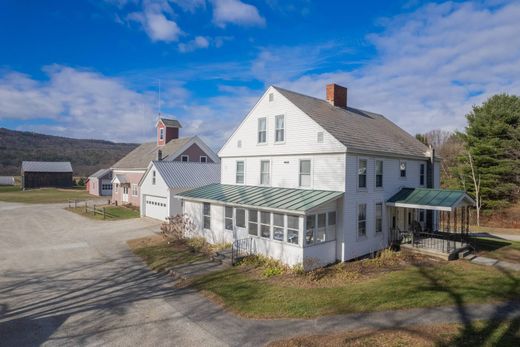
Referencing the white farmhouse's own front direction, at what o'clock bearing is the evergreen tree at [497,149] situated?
The evergreen tree is roughly at 9 o'clock from the white farmhouse.

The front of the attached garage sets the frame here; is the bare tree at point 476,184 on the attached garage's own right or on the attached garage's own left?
on the attached garage's own left

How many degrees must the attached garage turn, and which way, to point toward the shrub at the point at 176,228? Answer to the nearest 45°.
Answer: approximately 45° to its left

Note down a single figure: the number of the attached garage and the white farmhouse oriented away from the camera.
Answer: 0

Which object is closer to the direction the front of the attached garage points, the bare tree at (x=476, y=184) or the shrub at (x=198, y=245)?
the shrub

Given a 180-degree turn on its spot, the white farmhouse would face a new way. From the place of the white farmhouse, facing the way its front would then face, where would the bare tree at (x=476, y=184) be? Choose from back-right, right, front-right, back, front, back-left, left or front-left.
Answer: right

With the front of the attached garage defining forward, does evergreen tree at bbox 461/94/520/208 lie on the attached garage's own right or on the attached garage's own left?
on the attached garage's own left

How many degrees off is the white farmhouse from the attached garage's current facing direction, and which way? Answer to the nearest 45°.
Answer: approximately 90° to its left

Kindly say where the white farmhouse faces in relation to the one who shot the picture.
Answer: facing the viewer and to the right of the viewer

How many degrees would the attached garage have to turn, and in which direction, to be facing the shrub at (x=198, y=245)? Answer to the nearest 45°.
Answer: approximately 45° to its left

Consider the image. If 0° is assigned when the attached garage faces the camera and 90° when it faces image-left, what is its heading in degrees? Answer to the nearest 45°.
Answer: approximately 45°
